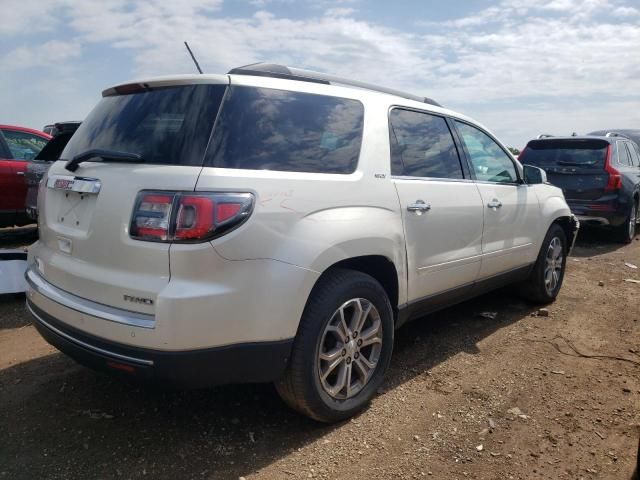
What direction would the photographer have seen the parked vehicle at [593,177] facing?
facing away from the viewer and to the right of the viewer

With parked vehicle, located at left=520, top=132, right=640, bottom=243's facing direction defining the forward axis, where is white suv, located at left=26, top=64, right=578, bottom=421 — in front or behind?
behind

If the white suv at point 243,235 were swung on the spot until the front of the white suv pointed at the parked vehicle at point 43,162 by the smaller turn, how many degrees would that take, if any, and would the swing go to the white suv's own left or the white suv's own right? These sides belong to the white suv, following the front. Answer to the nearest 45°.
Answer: approximately 90° to the white suv's own left

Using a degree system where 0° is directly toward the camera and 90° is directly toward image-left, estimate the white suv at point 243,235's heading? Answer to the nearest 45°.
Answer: approximately 225°

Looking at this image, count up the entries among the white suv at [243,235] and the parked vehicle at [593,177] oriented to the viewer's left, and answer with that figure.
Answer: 0

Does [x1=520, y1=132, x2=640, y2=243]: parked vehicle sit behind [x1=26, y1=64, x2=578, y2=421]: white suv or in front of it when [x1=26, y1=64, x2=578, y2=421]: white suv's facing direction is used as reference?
in front

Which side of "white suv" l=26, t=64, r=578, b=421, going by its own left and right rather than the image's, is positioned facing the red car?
left
